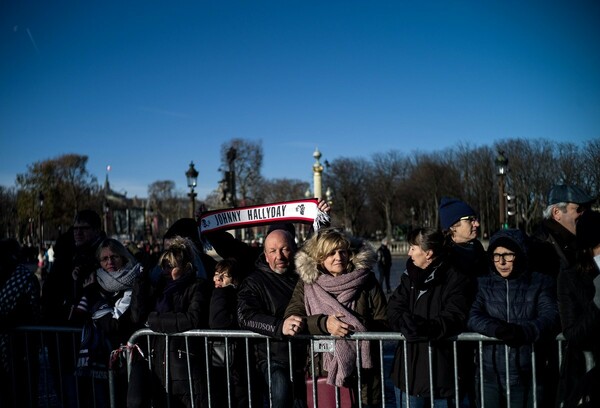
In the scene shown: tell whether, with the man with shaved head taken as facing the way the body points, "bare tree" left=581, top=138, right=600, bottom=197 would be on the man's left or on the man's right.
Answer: on the man's left

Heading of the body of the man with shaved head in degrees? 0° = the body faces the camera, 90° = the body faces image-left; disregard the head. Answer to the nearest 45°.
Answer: approximately 315°

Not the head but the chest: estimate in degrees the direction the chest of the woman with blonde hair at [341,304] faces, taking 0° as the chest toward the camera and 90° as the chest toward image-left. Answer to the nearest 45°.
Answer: approximately 0°
